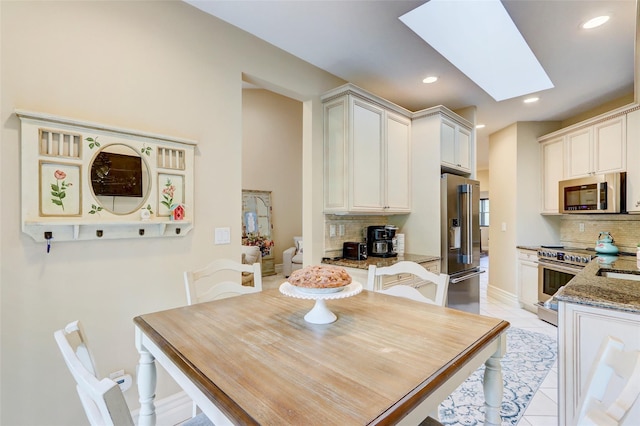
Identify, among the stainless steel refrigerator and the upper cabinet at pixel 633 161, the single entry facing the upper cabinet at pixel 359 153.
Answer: the upper cabinet at pixel 633 161

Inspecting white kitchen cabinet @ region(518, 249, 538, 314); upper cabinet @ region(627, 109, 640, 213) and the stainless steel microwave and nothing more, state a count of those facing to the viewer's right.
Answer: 0

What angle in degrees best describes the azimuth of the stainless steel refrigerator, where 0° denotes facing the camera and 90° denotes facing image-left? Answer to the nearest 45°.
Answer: approximately 315°

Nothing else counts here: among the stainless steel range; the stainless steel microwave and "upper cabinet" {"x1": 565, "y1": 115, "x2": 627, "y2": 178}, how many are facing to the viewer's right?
0

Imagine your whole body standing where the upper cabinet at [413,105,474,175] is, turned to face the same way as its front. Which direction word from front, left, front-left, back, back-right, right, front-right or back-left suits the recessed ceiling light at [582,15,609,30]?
front

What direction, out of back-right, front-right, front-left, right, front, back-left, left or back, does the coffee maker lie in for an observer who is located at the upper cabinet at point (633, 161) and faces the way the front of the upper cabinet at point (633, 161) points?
front

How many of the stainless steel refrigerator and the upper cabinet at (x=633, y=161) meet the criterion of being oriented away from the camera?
0

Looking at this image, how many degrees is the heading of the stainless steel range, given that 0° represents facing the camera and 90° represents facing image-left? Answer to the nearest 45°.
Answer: approximately 45°

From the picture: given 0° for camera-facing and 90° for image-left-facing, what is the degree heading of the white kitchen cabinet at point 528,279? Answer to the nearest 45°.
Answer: approximately 45°

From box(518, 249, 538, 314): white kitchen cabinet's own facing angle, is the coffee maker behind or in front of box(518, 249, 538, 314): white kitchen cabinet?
in front

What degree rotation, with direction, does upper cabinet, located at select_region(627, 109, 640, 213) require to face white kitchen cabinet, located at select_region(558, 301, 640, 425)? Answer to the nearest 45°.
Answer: approximately 45° to its left

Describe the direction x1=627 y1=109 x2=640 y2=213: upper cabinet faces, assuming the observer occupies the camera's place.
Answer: facing the viewer and to the left of the viewer
